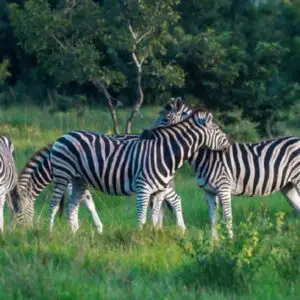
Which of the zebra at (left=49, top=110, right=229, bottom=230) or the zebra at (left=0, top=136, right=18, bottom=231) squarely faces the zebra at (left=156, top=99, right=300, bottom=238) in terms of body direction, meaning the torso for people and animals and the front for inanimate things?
the zebra at (left=49, top=110, right=229, bottom=230)

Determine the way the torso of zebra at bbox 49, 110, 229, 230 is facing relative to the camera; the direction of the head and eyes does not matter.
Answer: to the viewer's right

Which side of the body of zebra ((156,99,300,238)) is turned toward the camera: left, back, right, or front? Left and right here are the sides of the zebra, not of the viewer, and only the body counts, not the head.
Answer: left

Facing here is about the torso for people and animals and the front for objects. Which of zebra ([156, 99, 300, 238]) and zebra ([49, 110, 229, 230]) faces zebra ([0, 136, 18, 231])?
zebra ([156, 99, 300, 238])

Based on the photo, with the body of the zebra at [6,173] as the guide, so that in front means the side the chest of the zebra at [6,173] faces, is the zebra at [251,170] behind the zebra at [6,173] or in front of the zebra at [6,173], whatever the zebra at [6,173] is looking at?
behind

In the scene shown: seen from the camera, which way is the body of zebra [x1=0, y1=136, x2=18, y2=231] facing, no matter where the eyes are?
to the viewer's left

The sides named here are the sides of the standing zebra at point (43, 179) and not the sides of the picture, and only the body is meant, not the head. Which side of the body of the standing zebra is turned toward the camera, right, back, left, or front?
left

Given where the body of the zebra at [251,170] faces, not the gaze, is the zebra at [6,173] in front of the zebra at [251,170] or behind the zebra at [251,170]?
in front

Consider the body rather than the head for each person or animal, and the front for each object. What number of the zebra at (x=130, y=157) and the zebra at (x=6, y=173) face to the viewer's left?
1
